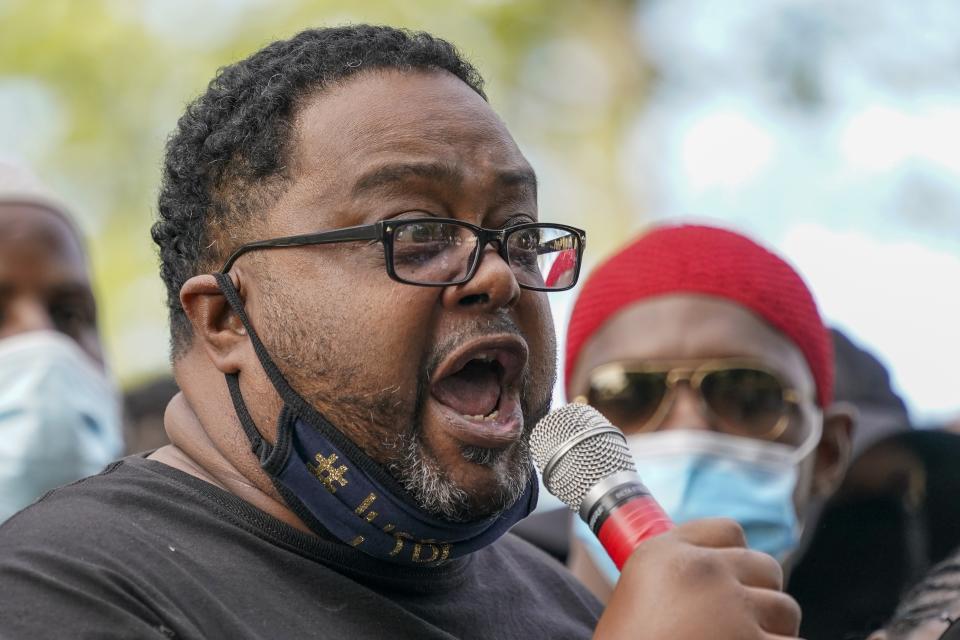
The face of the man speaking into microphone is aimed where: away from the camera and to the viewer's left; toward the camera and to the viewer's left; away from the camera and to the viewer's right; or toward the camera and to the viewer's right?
toward the camera and to the viewer's right

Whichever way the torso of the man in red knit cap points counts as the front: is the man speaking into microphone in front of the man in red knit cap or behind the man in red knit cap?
in front

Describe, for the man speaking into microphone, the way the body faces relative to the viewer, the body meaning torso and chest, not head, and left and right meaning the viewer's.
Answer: facing the viewer and to the right of the viewer

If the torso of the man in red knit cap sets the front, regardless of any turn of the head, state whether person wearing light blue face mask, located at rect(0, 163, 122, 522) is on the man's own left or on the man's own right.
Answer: on the man's own right

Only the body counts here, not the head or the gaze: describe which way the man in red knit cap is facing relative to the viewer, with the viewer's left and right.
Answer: facing the viewer

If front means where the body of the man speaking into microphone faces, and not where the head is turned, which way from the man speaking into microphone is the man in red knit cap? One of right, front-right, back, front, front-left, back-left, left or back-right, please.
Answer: left

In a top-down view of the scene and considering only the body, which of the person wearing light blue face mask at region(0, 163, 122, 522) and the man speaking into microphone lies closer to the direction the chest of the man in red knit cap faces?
the man speaking into microphone

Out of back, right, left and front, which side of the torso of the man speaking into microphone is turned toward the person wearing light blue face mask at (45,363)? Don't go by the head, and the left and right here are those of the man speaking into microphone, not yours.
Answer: back
